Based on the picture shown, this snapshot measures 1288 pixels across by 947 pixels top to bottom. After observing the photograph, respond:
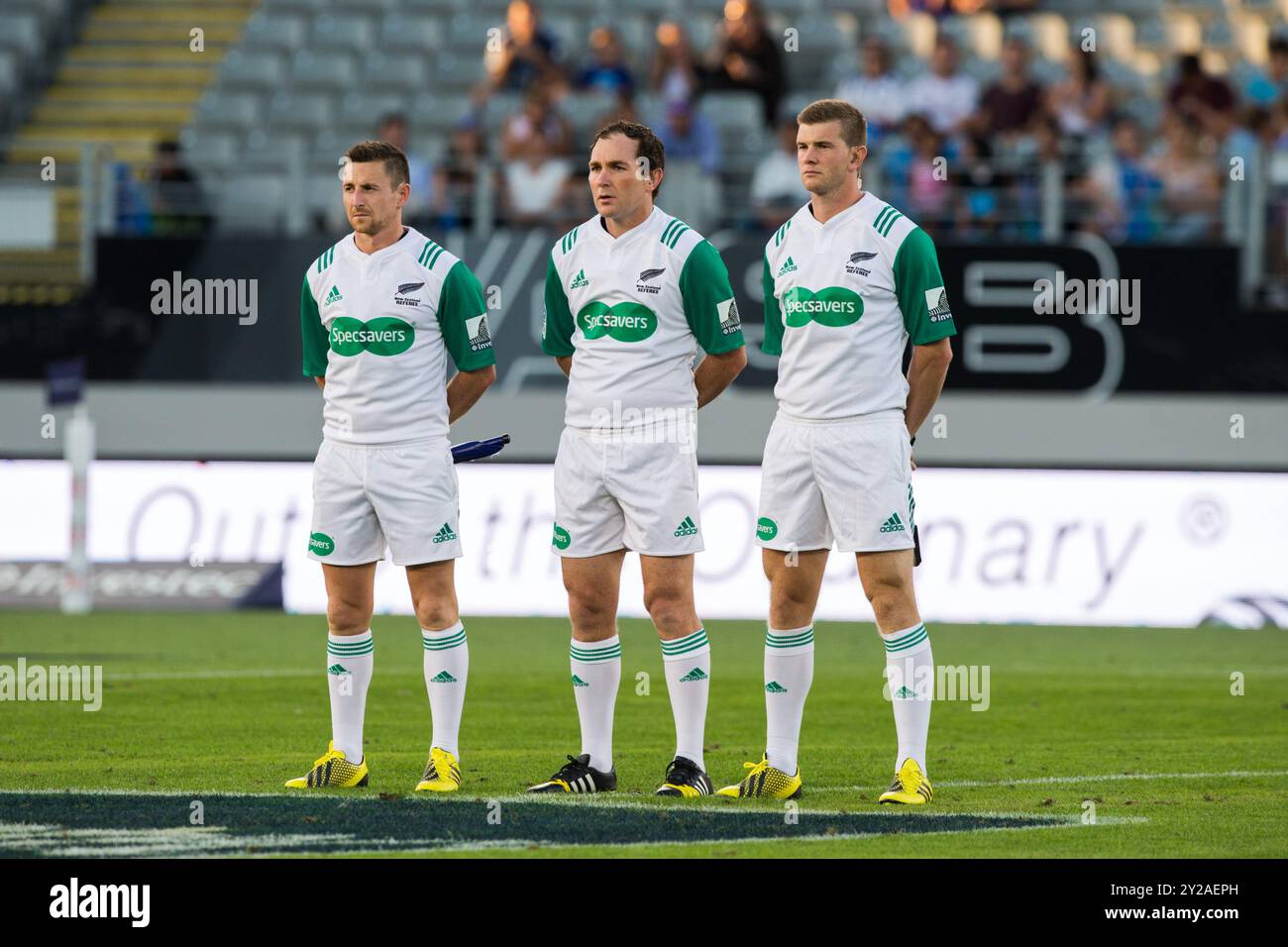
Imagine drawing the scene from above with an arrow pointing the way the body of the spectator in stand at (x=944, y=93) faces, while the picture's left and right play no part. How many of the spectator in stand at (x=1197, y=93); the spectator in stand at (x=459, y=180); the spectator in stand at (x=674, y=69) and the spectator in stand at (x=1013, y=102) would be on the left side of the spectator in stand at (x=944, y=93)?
2

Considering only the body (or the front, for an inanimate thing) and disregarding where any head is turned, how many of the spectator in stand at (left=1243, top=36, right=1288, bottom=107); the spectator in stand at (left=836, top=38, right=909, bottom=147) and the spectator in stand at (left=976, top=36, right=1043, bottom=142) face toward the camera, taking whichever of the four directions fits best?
3

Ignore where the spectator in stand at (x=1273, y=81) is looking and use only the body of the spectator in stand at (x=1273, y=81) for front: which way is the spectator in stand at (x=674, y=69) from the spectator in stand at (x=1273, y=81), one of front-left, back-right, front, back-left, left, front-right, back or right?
right

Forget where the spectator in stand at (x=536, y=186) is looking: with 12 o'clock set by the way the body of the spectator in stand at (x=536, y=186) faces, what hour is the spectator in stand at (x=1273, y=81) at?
the spectator in stand at (x=1273, y=81) is roughly at 9 o'clock from the spectator in stand at (x=536, y=186).

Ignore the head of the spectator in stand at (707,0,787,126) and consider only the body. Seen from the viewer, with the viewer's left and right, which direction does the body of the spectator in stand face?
facing the viewer and to the left of the viewer

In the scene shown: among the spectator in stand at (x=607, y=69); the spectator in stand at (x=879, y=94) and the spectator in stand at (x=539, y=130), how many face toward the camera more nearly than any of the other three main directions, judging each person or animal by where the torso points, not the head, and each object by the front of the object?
3

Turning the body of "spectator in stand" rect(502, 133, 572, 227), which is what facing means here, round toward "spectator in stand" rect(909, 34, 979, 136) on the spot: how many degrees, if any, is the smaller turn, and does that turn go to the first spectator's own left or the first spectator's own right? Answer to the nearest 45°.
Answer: approximately 90° to the first spectator's own left

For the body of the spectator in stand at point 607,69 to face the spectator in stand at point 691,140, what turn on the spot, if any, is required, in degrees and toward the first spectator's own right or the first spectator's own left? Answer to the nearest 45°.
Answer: approximately 45° to the first spectator's own left

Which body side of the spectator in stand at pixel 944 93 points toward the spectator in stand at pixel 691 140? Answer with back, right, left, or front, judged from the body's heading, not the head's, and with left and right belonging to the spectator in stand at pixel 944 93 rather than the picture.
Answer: right
